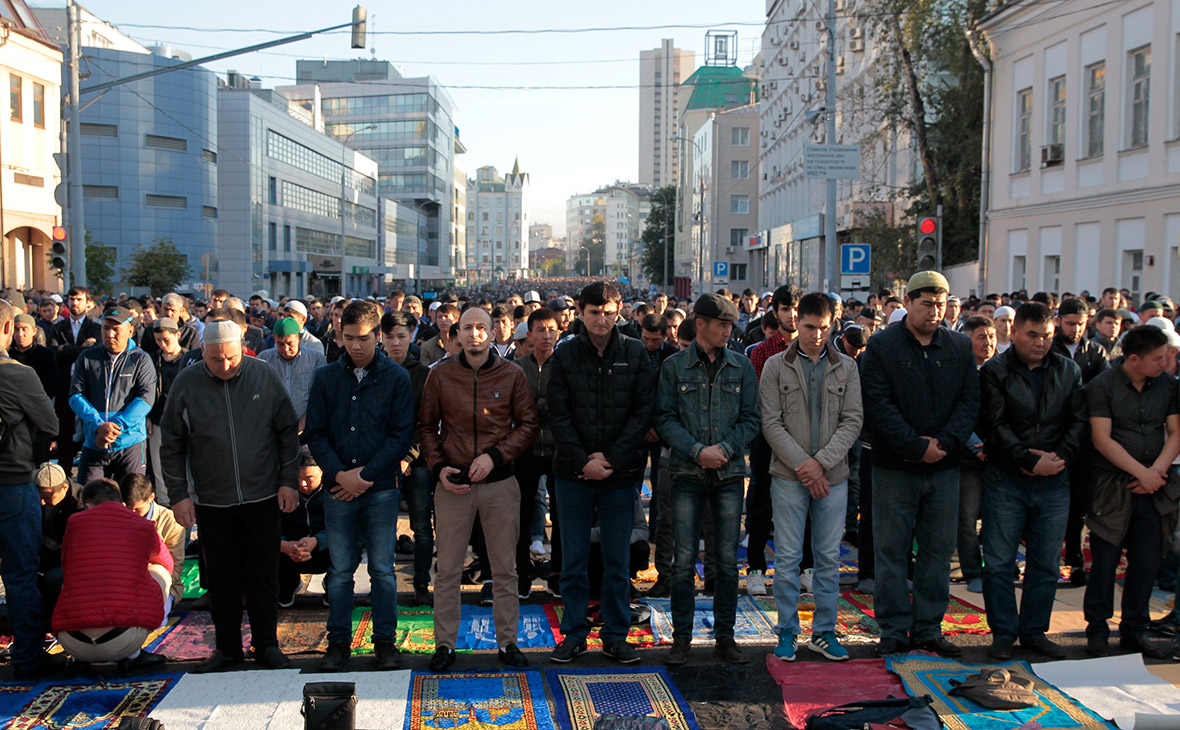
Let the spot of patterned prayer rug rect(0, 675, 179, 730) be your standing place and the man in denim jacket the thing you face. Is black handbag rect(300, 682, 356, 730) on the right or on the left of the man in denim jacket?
right

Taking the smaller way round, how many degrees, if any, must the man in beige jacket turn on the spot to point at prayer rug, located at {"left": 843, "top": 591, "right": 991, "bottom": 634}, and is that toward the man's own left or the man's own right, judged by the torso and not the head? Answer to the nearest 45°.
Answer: approximately 135° to the man's own left

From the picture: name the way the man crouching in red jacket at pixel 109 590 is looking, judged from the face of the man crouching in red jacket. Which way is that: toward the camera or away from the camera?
away from the camera

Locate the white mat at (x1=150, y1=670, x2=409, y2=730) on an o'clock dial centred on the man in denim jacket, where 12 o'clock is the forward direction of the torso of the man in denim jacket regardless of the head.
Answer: The white mat is roughly at 2 o'clock from the man in denim jacket.

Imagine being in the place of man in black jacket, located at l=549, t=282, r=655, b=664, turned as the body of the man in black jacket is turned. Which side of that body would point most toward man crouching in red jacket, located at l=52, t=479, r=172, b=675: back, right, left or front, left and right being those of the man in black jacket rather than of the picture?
right

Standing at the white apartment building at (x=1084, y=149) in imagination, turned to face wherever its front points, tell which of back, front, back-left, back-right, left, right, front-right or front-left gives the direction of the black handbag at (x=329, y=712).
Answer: front-left

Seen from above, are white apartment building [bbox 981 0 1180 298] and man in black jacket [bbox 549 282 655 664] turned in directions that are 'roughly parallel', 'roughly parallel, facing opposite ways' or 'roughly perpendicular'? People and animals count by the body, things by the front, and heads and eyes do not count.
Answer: roughly perpendicular

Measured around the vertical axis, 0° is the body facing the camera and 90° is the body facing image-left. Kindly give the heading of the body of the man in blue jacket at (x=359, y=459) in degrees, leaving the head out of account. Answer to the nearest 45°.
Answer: approximately 0°

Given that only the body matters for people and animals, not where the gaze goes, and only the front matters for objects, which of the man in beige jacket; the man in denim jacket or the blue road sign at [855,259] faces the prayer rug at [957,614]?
the blue road sign

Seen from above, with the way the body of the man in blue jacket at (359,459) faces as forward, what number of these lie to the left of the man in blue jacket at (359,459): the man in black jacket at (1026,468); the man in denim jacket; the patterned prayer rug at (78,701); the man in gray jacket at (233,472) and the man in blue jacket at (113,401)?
2

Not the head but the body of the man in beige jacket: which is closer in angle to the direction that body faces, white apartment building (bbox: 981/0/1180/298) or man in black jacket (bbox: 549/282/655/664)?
the man in black jacket
